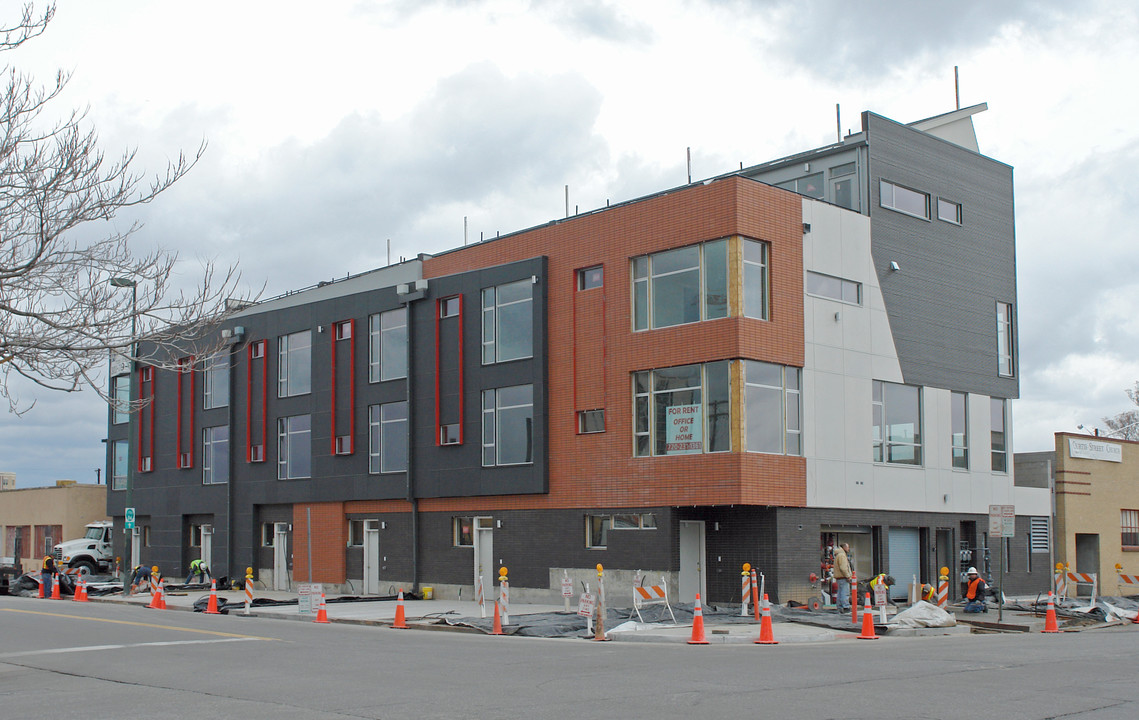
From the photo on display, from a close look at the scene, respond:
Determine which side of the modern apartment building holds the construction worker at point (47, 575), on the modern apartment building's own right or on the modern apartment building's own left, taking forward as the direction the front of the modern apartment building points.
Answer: on the modern apartment building's own right

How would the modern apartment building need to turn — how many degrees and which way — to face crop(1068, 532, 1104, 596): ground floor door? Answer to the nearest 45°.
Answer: approximately 180°

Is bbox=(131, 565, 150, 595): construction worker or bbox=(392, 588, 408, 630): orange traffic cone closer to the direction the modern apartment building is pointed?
the orange traffic cone

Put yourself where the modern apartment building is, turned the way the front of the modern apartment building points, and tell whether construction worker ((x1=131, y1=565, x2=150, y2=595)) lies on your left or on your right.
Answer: on your right

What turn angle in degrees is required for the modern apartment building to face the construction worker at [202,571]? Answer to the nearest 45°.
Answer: approximately 90° to its right

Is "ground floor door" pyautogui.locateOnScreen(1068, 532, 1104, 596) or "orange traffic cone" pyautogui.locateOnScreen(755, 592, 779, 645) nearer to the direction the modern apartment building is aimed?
the orange traffic cone

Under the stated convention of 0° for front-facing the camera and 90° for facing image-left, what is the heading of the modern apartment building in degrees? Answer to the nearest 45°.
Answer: approximately 45°

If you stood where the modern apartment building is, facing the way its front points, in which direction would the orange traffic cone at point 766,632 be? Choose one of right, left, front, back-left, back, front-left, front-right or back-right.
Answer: front-left

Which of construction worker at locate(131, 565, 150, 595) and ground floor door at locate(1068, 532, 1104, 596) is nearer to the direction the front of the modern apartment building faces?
the construction worker
